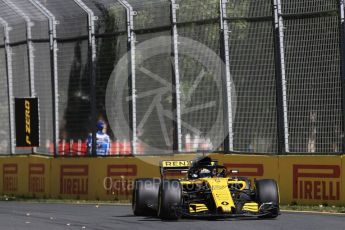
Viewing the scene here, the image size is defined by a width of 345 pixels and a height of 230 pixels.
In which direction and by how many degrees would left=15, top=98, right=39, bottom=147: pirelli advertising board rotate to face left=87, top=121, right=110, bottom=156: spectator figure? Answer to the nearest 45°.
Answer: approximately 45° to its left

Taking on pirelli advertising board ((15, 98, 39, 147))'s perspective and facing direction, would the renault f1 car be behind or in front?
in front

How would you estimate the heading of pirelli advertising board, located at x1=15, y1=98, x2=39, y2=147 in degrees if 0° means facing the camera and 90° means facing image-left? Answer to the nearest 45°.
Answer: approximately 0°
